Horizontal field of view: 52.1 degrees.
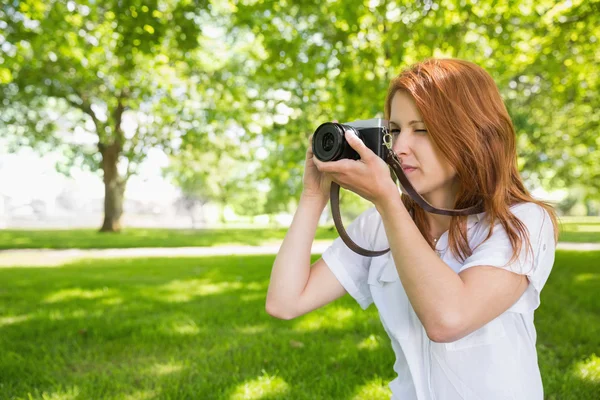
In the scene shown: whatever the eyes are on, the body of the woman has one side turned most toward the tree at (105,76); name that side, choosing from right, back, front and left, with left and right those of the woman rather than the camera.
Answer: right

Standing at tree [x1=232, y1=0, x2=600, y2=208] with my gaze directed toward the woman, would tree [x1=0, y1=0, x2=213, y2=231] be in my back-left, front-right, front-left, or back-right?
back-right

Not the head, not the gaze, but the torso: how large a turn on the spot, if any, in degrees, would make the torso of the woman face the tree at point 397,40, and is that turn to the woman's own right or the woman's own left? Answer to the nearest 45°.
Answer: approximately 135° to the woman's own right

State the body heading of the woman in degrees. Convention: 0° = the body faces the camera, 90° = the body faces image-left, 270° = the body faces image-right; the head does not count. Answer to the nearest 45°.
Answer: approximately 45°
